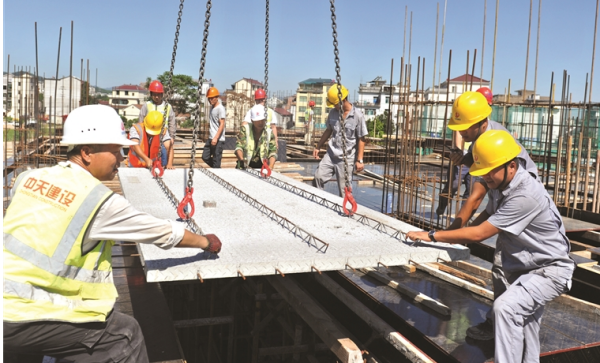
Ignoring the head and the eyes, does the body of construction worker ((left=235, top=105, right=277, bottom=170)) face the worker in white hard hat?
yes

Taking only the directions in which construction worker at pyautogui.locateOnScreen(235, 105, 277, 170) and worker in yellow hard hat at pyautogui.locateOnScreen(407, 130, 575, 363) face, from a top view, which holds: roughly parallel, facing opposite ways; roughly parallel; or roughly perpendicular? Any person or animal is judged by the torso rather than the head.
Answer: roughly perpendicular

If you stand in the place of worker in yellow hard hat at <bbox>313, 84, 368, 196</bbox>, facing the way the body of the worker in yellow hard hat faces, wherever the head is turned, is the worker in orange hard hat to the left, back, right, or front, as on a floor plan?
right

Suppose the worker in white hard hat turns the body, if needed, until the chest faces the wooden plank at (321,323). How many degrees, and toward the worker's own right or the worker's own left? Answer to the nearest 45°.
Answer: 0° — they already face it

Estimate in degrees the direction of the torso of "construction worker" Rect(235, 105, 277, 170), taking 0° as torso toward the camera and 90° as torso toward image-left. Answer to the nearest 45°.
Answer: approximately 0°

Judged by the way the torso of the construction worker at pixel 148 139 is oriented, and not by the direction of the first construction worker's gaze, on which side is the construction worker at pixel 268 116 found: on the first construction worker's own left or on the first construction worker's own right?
on the first construction worker's own left

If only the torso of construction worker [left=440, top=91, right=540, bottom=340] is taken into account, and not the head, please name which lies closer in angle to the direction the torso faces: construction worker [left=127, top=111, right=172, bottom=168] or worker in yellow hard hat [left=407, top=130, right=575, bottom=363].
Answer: the construction worker

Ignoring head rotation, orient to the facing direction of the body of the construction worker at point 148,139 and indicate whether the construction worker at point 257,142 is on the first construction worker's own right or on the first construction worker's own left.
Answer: on the first construction worker's own left

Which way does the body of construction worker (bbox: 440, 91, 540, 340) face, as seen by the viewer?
to the viewer's left

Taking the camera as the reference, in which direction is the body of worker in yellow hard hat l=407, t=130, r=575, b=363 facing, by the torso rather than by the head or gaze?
to the viewer's left

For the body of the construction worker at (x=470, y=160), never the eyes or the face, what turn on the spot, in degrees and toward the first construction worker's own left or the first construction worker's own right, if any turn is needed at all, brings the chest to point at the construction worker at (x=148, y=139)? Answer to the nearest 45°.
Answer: approximately 45° to the first construction worker's own right

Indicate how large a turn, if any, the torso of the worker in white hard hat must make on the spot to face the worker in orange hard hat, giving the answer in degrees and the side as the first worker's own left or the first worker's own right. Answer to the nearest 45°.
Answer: approximately 45° to the first worker's own left
